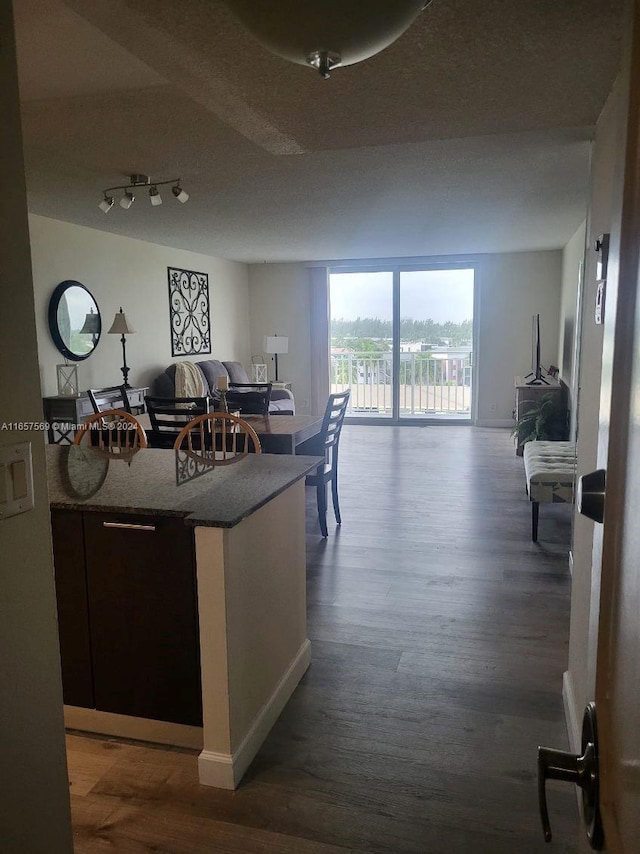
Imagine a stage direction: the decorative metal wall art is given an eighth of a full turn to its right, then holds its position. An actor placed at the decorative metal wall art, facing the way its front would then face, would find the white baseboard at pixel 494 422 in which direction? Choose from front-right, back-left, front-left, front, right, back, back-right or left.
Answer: left

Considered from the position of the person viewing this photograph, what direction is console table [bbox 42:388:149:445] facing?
facing the viewer and to the right of the viewer

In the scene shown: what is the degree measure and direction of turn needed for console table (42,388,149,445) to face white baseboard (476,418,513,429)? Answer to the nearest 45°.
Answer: approximately 45° to its left

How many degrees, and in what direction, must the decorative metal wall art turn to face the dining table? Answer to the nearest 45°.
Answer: approximately 45° to its right

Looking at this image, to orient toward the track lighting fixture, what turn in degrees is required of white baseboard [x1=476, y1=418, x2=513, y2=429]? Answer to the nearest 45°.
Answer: approximately 45° to its right

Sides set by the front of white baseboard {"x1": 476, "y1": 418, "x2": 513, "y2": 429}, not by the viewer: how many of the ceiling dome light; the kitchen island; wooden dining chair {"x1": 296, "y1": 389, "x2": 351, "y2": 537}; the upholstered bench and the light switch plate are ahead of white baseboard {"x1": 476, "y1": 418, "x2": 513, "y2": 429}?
5

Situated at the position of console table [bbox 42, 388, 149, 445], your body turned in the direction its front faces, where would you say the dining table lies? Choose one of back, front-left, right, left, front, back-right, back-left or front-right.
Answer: front

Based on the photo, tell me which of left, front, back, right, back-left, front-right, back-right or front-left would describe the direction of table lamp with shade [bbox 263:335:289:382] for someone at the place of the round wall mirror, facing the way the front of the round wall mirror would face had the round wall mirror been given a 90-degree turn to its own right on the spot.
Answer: back

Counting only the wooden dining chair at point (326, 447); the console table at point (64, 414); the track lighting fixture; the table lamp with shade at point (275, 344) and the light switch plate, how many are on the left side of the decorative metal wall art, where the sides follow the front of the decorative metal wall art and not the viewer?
1

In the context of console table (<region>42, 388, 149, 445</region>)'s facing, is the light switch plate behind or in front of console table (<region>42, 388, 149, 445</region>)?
in front

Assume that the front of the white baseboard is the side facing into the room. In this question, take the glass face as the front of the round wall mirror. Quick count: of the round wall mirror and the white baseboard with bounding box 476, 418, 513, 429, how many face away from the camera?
0

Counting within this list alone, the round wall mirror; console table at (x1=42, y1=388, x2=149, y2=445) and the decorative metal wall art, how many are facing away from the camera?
0

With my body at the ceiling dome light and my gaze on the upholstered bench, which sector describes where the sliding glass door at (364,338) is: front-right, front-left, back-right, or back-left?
front-left

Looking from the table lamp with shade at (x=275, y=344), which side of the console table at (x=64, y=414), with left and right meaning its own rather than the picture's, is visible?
left

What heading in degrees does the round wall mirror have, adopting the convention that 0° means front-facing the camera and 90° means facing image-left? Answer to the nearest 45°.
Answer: approximately 315°

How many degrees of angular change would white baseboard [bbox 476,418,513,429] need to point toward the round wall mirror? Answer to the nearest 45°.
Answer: approximately 45° to its right

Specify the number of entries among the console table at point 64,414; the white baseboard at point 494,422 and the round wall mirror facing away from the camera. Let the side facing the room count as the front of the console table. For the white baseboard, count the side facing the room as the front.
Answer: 0

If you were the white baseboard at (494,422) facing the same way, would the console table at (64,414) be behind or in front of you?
in front

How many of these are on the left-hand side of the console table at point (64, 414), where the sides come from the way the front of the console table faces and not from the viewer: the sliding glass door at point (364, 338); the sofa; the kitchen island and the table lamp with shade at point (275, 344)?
3

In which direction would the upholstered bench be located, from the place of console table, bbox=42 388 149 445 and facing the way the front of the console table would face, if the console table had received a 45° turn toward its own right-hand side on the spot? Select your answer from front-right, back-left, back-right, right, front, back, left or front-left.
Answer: front-left

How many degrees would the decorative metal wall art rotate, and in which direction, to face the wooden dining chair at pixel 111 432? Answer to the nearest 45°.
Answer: approximately 45° to its right

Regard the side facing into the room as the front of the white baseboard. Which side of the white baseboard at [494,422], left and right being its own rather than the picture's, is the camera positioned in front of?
front

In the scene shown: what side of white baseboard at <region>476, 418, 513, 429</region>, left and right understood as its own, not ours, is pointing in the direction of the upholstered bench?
front
